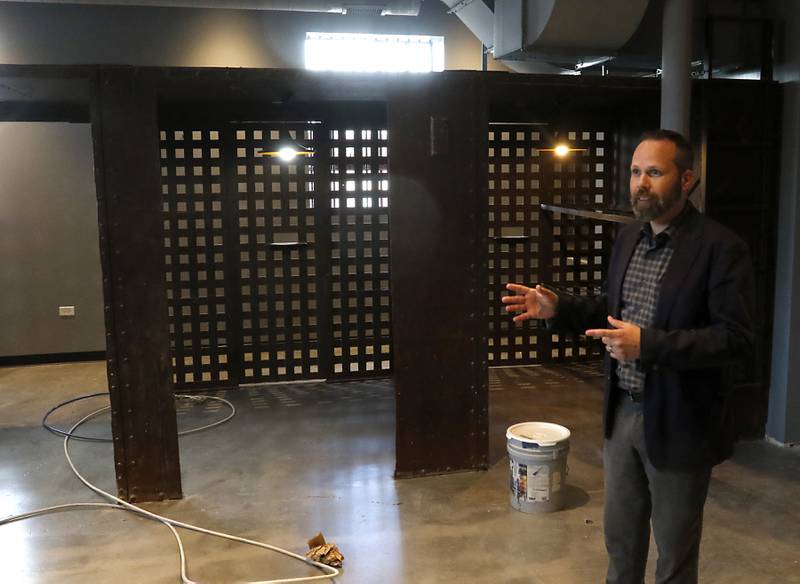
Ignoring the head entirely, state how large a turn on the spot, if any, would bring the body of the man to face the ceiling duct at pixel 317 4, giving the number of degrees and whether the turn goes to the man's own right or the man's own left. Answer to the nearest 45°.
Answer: approximately 90° to the man's own right

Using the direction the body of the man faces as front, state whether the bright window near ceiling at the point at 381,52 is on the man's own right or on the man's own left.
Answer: on the man's own right

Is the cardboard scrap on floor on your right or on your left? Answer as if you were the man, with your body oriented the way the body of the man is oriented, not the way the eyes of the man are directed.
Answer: on your right

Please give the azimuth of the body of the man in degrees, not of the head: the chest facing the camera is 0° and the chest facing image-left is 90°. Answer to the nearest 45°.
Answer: approximately 45°

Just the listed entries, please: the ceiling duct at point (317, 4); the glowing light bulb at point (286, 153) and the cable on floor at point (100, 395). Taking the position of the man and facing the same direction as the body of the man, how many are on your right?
3

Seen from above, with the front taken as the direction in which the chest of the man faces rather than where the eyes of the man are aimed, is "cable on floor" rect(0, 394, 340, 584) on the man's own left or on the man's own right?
on the man's own right

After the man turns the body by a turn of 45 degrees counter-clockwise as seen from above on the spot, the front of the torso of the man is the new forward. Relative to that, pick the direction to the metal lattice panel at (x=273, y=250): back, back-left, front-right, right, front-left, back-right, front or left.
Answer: back-right

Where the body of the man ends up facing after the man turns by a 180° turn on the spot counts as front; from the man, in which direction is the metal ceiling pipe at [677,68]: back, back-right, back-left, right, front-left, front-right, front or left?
front-left

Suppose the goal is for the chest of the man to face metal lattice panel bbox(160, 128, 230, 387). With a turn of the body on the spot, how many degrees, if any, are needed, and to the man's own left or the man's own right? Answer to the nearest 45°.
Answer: approximately 90° to the man's own right

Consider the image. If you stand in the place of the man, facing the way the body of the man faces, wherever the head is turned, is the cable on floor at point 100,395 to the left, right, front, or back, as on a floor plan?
right

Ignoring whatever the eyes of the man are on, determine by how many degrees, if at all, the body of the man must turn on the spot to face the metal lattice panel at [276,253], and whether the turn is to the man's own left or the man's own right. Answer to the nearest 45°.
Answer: approximately 90° to the man's own right

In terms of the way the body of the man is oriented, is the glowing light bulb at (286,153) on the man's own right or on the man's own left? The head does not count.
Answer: on the man's own right

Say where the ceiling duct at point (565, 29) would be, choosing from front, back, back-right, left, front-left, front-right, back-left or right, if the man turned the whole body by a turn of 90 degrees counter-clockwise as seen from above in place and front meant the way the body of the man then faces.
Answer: back-left
